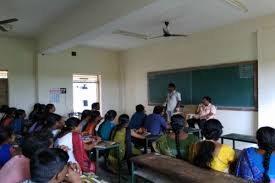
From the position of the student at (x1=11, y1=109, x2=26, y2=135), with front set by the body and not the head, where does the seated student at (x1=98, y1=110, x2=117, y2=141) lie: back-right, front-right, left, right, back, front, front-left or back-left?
right

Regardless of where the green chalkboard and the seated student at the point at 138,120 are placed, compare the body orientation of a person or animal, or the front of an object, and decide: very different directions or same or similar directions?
very different directions

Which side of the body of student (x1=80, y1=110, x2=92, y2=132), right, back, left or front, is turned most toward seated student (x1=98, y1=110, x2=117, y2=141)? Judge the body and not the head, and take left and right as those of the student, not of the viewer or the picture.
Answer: front

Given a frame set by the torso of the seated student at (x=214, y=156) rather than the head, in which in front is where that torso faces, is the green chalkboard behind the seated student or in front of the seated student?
in front

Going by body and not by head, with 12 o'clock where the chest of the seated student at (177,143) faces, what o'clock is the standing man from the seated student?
The standing man is roughly at 12 o'clock from the seated student.

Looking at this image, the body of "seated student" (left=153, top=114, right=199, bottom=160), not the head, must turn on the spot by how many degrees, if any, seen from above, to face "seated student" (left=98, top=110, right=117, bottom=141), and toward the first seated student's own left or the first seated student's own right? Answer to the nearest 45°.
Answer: approximately 45° to the first seated student's own left

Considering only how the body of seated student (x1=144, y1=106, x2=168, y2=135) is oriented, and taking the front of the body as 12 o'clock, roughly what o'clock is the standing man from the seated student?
The standing man is roughly at 11 o'clock from the seated student.

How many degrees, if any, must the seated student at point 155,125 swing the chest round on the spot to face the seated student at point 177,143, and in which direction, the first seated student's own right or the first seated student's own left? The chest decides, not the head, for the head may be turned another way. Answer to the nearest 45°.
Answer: approximately 135° to the first seated student's own right

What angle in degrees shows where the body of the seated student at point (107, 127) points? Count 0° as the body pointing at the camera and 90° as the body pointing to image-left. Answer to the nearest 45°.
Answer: approximately 225°

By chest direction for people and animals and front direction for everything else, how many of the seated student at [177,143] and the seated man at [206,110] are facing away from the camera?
1

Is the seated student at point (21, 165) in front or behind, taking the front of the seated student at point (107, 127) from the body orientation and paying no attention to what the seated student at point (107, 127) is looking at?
behind

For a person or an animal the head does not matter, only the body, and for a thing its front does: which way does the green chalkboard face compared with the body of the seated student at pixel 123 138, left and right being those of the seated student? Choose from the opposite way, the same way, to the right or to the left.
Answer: the opposite way

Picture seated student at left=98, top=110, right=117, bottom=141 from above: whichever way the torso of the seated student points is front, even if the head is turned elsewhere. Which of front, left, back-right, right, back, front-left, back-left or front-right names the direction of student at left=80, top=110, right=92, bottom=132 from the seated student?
left

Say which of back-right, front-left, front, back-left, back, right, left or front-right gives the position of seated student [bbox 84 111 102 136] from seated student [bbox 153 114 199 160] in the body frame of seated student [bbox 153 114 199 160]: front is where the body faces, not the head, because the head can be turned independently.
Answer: front-left

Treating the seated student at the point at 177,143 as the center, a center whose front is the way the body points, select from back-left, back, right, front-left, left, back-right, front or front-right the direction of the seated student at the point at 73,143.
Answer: left

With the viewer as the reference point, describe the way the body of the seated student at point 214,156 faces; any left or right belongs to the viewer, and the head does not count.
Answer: facing away from the viewer
